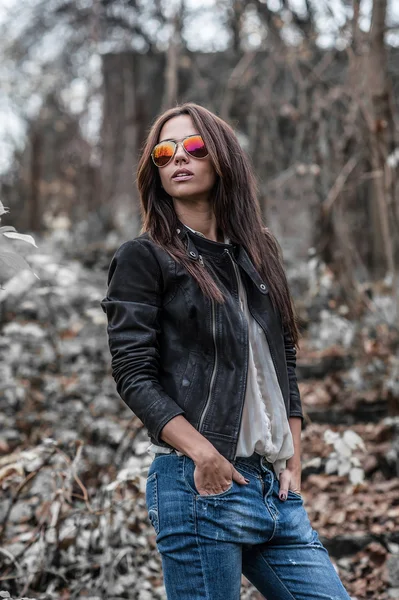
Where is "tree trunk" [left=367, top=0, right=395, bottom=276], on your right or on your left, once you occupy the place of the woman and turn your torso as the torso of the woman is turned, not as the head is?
on your left
